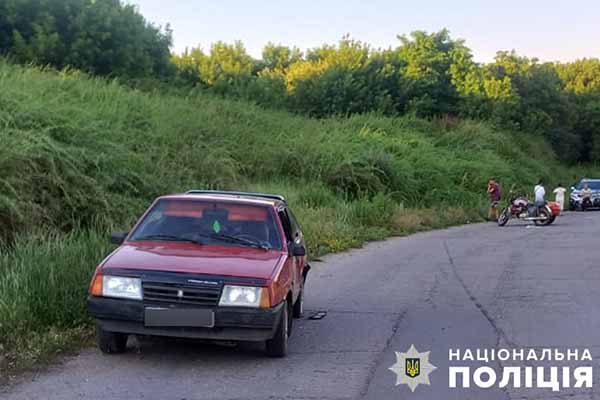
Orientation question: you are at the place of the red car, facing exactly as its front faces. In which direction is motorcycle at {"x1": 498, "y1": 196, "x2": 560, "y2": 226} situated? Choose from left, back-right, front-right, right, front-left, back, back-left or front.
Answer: back-left

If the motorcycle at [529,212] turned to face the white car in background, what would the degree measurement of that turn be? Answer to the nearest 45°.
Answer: approximately 90° to its right

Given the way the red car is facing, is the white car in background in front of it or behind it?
behind

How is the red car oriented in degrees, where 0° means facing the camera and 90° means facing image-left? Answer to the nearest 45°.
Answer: approximately 0°

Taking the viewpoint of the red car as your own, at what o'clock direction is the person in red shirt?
The person in red shirt is roughly at 7 o'clock from the red car.

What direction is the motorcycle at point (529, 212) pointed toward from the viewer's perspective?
to the viewer's left

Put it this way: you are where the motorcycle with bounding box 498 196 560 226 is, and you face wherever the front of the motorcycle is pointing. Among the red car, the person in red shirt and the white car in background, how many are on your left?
1

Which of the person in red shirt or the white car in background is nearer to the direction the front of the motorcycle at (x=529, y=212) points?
the person in red shirt

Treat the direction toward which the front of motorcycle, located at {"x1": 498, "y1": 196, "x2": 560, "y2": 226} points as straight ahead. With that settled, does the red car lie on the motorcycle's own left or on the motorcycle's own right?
on the motorcycle's own left

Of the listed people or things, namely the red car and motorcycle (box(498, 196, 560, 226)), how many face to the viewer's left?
1
